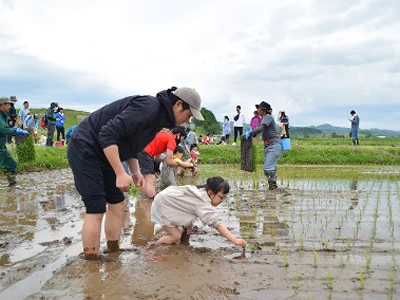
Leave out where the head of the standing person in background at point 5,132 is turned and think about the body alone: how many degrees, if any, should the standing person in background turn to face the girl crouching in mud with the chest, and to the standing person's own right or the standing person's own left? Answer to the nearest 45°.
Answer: approximately 90° to the standing person's own right

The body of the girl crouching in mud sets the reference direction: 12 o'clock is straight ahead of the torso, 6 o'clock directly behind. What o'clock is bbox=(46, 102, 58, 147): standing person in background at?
The standing person in background is roughly at 8 o'clock from the girl crouching in mud.

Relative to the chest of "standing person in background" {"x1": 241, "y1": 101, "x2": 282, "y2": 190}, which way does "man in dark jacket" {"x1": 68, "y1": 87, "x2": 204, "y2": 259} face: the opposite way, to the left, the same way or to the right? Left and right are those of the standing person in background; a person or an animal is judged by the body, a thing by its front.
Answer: the opposite way

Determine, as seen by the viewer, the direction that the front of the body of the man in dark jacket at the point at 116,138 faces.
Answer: to the viewer's right

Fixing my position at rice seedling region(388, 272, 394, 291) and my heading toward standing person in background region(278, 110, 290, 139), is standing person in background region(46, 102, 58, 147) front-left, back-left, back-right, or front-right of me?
front-left

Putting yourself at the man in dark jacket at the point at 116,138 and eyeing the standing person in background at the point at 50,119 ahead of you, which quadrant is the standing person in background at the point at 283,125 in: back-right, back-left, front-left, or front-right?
front-right

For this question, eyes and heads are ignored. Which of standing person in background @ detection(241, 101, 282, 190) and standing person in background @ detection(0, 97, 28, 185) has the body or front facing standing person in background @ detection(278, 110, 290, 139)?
standing person in background @ detection(0, 97, 28, 185)

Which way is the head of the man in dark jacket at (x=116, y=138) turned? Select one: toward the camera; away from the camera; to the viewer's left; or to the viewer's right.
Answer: to the viewer's right

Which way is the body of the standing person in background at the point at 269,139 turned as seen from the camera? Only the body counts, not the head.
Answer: to the viewer's left

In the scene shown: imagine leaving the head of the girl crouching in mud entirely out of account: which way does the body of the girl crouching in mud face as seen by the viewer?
to the viewer's right

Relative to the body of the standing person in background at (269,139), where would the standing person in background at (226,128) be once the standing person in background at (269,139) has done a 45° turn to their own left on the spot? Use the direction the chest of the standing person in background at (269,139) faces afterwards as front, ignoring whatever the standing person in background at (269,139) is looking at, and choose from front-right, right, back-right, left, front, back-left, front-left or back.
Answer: back-right

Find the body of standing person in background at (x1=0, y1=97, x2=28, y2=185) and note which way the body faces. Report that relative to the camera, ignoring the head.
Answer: to the viewer's right

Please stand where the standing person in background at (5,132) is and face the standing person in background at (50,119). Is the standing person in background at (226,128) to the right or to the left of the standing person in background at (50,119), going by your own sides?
right
